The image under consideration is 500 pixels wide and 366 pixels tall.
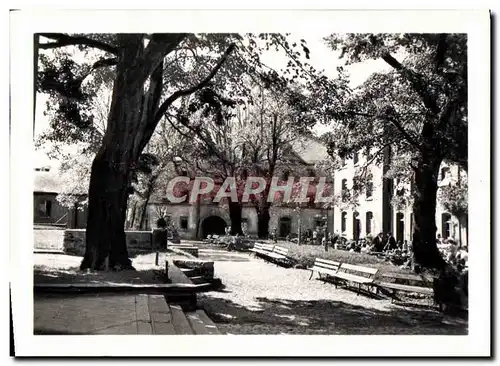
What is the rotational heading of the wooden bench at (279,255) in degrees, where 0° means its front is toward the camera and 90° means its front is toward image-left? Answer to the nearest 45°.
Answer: approximately 45°

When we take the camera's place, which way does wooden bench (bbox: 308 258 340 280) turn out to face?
facing the viewer and to the left of the viewer

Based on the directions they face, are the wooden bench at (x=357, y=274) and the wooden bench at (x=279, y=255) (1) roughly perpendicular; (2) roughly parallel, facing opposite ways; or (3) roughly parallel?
roughly parallel

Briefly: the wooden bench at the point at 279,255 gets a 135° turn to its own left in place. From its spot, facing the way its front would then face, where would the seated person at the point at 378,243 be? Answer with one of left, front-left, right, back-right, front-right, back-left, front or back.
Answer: front

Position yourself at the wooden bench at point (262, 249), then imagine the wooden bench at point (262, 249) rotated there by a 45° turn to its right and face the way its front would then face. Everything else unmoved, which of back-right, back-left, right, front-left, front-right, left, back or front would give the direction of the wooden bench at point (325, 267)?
back

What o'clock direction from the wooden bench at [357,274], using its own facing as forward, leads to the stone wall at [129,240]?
The stone wall is roughly at 1 o'clock from the wooden bench.

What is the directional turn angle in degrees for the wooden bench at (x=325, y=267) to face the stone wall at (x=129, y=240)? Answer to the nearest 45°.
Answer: approximately 45° to its right

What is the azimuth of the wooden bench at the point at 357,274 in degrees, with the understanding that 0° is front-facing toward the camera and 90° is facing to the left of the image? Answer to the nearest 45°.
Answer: approximately 45°
